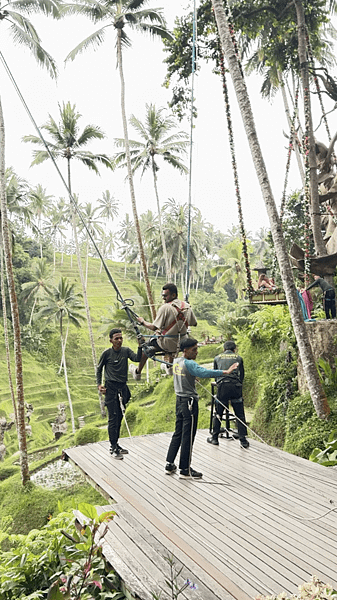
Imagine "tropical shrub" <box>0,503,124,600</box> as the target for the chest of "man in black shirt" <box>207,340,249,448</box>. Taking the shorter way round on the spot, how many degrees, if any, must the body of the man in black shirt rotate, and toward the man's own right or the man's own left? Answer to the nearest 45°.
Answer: approximately 135° to the man's own left

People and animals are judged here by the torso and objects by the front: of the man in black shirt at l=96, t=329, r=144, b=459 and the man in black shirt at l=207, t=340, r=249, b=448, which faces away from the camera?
the man in black shirt at l=207, t=340, r=249, b=448

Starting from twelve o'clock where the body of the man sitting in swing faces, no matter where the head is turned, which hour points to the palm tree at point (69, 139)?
The palm tree is roughly at 1 o'clock from the man sitting in swing.

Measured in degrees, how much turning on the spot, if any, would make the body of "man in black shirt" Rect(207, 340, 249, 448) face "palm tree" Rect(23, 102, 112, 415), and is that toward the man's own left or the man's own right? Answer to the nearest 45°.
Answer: approximately 45° to the man's own left

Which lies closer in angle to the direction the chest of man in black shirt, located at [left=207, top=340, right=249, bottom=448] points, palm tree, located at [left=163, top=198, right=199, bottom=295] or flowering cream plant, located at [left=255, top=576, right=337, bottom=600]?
the palm tree

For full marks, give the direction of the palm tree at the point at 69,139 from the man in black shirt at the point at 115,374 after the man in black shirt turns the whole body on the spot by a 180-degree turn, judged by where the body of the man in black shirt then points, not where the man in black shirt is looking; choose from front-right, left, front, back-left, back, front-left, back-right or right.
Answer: front-right

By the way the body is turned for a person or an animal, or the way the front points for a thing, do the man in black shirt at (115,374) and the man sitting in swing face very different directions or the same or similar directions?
very different directions

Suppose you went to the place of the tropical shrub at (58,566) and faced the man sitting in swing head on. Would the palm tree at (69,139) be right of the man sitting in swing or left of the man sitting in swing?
left

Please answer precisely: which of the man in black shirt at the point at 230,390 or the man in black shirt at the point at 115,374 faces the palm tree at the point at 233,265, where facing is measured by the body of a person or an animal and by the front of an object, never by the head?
the man in black shirt at the point at 230,390

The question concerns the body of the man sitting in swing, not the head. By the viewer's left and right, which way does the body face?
facing away from the viewer and to the left of the viewer

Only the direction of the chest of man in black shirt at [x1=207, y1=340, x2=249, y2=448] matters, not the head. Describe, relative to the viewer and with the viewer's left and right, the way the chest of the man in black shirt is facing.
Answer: facing away from the viewer

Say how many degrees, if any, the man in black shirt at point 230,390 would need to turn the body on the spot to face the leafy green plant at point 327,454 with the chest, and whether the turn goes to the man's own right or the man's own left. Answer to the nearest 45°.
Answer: approximately 90° to the man's own right

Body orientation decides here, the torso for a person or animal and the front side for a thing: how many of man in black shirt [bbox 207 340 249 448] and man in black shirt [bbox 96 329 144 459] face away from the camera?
1
